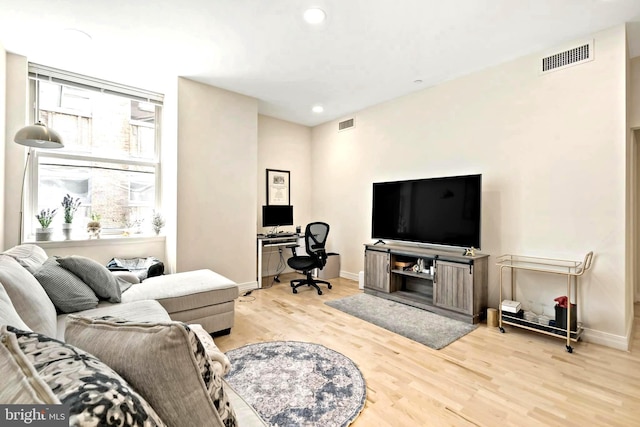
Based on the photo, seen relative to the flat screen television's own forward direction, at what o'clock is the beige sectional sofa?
The beige sectional sofa is roughly at 11 o'clock from the flat screen television.

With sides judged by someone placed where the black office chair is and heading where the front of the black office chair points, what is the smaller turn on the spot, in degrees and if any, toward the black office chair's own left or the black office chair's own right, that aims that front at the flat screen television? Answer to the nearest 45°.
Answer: approximately 90° to the black office chair's own left

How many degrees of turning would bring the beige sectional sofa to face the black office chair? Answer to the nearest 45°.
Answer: approximately 45° to its left

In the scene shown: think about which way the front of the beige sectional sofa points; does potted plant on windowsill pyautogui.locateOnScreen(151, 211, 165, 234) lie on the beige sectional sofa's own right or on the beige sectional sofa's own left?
on the beige sectional sofa's own left

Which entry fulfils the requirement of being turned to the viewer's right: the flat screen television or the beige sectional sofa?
the beige sectional sofa

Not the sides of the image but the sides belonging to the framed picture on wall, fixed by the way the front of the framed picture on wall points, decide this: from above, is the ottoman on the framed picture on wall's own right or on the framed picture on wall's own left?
on the framed picture on wall's own right

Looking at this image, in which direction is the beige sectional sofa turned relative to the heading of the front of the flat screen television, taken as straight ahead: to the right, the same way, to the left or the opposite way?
the opposite way

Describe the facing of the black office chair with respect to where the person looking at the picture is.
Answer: facing the viewer and to the left of the viewer

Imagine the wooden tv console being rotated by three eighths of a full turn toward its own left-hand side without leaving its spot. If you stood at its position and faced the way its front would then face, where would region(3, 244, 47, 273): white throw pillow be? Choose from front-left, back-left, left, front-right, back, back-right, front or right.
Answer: back-right

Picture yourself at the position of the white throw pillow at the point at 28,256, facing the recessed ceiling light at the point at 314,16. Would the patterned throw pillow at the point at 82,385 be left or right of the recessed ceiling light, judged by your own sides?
right

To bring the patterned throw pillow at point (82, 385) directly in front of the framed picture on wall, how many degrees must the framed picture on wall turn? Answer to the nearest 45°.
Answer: approximately 45° to its right

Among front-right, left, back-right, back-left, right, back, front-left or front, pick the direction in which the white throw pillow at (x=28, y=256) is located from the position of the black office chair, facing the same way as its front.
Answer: front

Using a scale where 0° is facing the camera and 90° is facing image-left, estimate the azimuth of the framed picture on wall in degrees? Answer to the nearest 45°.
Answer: approximately 315°

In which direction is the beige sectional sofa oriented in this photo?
to the viewer's right

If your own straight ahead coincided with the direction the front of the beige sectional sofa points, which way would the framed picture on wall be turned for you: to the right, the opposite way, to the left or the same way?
to the right

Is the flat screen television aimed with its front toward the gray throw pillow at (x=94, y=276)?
yes

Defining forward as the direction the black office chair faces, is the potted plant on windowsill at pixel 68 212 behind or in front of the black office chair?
in front
